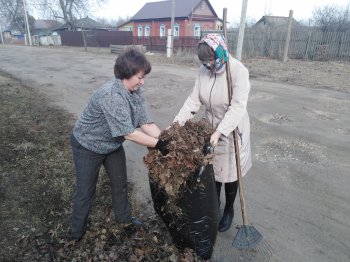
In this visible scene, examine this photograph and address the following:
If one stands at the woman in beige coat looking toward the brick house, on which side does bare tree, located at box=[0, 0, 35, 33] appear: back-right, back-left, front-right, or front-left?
front-left

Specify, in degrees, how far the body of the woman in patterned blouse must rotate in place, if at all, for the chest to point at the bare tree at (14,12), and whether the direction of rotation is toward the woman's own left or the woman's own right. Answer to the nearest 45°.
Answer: approximately 90° to the woman's own left

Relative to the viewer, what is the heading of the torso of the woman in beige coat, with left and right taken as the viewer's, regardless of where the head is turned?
facing the viewer and to the left of the viewer

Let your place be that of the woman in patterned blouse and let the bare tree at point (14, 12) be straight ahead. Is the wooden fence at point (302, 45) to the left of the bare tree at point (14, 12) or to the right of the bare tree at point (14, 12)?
right

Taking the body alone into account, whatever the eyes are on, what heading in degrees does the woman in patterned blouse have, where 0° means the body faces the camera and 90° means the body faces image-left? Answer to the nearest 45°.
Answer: approximately 270°

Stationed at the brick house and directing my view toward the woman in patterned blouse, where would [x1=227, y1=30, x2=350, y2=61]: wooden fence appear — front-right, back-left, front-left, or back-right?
front-left

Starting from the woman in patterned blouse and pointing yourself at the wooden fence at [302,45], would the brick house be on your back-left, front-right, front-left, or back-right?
front-left

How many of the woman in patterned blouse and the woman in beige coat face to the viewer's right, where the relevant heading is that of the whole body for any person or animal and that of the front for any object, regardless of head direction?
1

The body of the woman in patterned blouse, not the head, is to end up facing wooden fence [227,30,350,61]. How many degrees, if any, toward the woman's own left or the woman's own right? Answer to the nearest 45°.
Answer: approximately 45° to the woman's own left

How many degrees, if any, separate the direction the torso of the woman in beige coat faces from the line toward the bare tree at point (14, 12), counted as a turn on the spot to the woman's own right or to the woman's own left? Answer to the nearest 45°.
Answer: approximately 90° to the woman's own right

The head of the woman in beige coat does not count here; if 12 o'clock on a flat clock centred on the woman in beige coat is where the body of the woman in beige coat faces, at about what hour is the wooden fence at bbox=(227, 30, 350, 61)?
The wooden fence is roughly at 5 o'clock from the woman in beige coat.

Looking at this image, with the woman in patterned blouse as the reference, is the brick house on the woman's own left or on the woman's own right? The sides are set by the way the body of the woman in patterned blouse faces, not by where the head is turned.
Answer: on the woman's own left

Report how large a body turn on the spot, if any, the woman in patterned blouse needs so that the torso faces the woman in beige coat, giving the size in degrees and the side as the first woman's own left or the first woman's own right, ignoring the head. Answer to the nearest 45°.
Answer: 0° — they already face them
